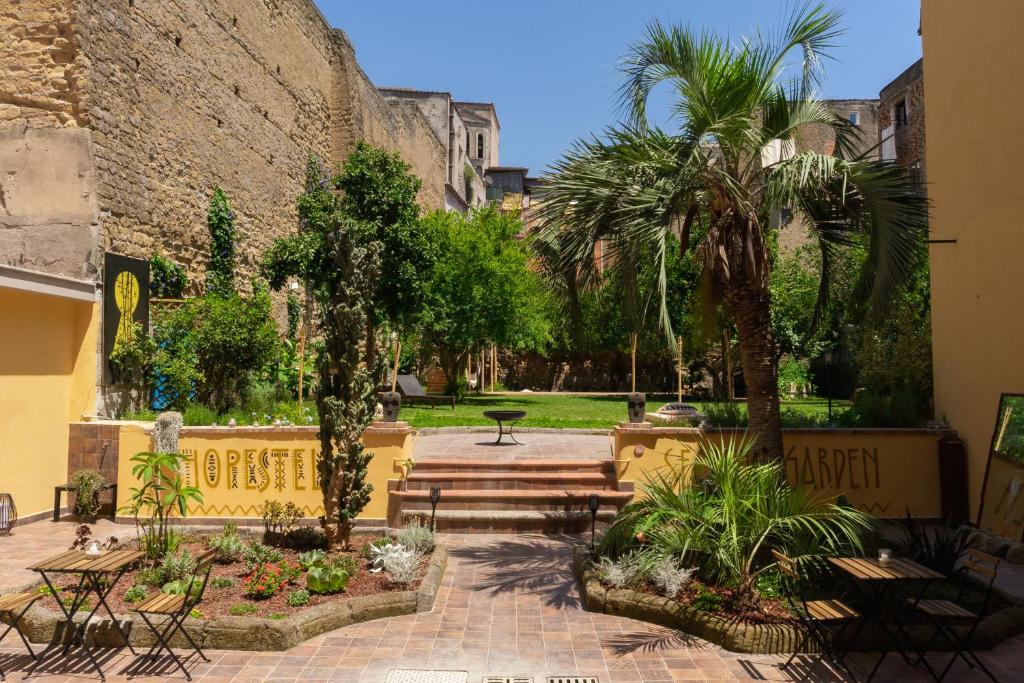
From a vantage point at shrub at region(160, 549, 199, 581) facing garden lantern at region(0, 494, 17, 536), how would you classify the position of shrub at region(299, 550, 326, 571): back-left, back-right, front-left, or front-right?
back-right

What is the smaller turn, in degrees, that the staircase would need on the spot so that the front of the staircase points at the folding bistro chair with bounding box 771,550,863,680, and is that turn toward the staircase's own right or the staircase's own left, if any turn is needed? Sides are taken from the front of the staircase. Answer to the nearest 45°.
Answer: approximately 45° to the staircase's own left

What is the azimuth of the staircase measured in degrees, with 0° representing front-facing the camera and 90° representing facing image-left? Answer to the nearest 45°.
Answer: approximately 0°

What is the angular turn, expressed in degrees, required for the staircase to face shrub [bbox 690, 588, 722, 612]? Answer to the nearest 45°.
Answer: approximately 45° to its left

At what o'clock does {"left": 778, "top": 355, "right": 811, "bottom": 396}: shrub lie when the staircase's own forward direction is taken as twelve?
The shrub is roughly at 7 o'clock from the staircase.

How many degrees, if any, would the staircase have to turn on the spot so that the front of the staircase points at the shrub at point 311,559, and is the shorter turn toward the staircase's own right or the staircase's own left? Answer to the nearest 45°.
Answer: approximately 45° to the staircase's own right

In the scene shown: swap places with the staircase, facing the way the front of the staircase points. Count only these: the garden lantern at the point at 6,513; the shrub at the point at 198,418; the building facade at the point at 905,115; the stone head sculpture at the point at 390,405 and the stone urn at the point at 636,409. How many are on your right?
3

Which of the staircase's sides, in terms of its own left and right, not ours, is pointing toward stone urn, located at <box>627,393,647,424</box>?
left

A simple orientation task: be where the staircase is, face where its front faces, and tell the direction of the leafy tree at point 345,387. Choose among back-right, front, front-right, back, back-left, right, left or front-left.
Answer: front-right

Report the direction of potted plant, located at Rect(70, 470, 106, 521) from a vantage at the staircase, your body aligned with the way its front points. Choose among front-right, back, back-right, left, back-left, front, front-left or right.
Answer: right

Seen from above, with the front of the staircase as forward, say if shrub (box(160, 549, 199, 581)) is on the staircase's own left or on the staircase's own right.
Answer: on the staircase's own right

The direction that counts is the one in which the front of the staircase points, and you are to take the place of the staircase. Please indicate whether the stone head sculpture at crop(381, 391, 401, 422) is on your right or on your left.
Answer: on your right

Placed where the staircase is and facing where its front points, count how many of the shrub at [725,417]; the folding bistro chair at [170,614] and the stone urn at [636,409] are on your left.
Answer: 2

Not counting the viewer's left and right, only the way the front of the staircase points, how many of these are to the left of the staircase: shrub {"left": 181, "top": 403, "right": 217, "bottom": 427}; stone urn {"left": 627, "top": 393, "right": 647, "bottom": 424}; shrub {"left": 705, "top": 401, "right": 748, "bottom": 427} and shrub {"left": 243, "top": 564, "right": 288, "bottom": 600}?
2

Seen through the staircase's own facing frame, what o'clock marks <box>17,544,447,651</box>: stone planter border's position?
The stone planter border is roughly at 1 o'clock from the staircase.

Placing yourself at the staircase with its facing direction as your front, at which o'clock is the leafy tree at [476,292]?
The leafy tree is roughly at 6 o'clock from the staircase.
